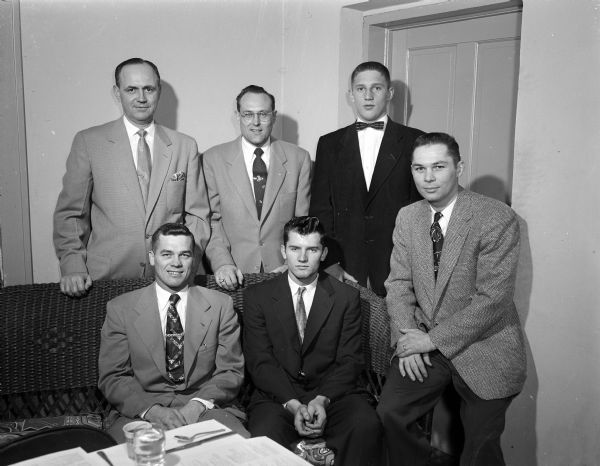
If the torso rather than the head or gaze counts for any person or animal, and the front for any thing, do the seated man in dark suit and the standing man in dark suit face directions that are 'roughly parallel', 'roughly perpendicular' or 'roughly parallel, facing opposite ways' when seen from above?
roughly parallel

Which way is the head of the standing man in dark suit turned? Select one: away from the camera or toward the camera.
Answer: toward the camera

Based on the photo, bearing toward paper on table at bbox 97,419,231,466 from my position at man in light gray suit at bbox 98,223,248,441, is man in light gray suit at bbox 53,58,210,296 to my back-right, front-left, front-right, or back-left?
back-right

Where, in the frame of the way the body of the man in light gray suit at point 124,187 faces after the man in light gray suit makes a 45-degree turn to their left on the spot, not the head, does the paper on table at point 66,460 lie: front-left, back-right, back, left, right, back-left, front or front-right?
front-right

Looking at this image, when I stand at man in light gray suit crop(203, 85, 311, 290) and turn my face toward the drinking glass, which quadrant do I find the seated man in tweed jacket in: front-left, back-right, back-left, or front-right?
front-left

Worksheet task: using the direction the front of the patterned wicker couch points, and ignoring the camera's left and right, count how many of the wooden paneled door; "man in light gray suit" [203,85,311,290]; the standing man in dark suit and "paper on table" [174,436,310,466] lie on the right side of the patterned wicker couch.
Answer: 0

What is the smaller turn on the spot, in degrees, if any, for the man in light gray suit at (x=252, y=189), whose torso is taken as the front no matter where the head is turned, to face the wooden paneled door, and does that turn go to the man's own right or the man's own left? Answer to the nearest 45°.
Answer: approximately 90° to the man's own left

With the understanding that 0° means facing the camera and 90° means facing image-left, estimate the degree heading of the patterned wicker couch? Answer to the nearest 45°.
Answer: approximately 0°

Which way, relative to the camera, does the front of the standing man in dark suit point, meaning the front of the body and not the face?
toward the camera

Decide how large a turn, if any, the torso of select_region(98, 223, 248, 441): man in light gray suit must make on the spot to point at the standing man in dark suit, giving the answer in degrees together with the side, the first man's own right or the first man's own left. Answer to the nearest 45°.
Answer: approximately 135° to the first man's own left

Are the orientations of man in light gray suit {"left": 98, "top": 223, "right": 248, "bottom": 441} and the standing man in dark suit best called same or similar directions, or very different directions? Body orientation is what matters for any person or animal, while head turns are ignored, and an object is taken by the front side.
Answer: same or similar directions

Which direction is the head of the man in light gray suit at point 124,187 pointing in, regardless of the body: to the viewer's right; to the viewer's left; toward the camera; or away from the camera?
toward the camera

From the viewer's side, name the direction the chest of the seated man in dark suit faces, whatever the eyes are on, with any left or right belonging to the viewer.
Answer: facing the viewer

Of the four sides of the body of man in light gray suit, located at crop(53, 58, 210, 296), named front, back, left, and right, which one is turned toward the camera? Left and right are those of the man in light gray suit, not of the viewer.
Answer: front

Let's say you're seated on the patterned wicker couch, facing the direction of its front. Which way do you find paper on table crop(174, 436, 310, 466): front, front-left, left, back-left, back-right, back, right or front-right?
front-left

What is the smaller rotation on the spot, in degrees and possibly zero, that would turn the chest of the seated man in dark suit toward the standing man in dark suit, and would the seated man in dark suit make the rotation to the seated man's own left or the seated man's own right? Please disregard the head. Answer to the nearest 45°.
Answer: approximately 135° to the seated man's own left

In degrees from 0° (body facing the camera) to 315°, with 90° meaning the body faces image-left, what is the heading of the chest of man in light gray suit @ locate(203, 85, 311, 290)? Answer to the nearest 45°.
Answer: approximately 0°

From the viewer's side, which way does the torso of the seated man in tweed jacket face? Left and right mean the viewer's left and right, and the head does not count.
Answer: facing the viewer and to the left of the viewer

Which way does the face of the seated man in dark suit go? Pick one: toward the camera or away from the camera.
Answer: toward the camera

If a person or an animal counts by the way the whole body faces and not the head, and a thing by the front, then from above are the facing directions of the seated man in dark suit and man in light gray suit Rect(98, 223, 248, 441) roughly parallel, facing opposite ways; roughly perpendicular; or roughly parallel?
roughly parallel

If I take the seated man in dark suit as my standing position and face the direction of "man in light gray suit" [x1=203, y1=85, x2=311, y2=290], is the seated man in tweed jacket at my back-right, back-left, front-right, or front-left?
back-right
